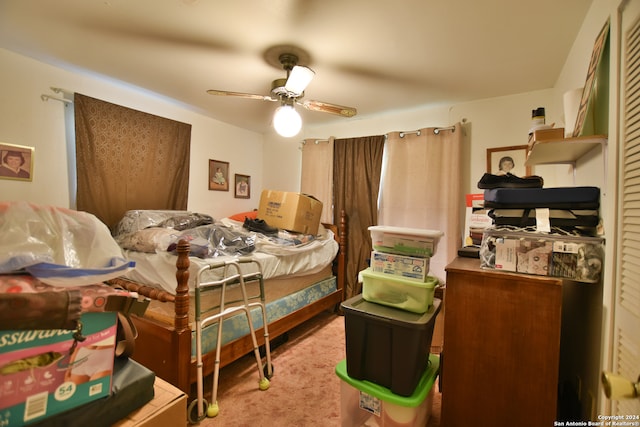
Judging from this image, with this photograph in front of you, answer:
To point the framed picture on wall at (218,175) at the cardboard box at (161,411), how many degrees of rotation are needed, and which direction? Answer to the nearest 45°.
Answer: approximately 45° to its right

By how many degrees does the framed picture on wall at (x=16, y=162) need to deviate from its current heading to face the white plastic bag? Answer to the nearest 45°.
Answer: approximately 45° to its right

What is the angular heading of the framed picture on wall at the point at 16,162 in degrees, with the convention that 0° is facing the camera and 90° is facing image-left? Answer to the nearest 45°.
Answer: approximately 315°

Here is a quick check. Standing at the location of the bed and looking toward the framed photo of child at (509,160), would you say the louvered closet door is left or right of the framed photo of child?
right

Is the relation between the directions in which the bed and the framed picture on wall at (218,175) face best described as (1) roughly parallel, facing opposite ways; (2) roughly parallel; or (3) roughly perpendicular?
roughly perpendicular

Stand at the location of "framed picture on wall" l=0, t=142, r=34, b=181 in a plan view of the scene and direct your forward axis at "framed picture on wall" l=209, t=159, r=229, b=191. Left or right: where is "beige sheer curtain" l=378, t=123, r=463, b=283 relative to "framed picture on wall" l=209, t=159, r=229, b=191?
right
